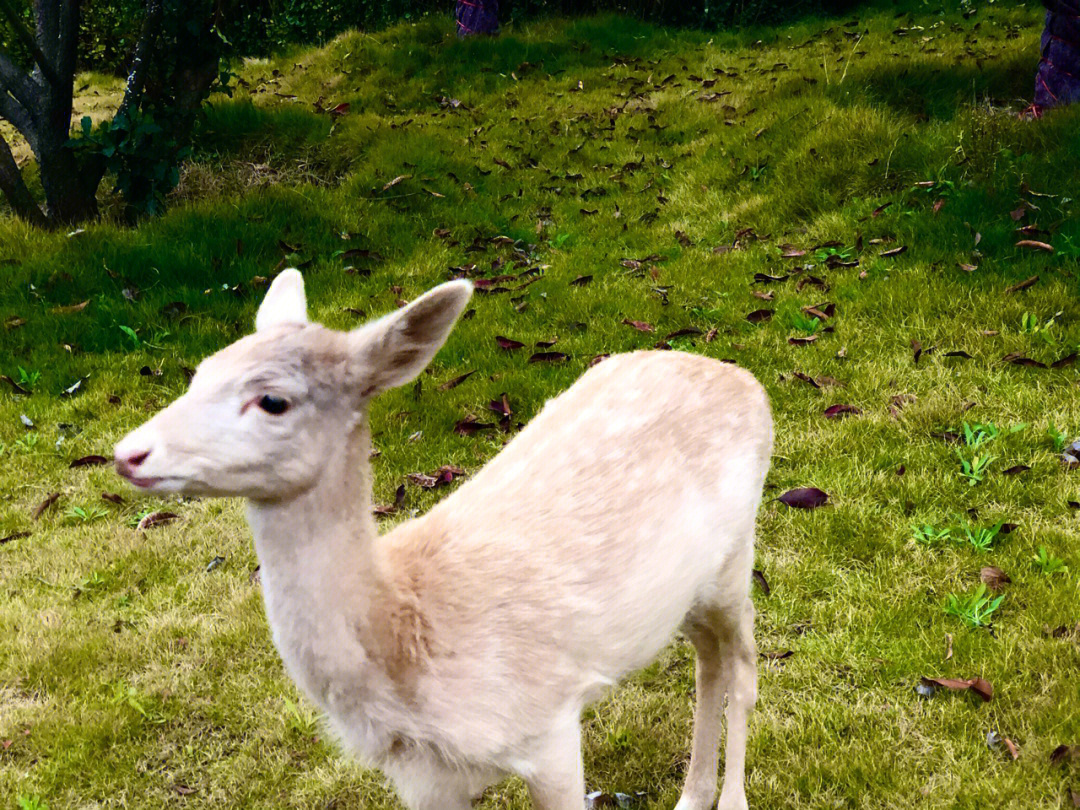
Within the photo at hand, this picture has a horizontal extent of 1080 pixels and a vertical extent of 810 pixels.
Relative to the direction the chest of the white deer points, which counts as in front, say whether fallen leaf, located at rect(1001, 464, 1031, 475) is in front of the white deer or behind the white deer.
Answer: behind

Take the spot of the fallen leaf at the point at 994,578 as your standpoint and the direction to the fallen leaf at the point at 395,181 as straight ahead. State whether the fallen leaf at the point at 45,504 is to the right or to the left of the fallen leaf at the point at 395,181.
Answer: left

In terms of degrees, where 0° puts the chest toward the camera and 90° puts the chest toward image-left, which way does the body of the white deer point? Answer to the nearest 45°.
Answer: approximately 45°

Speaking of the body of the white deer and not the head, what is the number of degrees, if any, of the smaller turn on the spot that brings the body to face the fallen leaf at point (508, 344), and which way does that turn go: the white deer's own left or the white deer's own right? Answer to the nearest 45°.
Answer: approximately 135° to the white deer's own right

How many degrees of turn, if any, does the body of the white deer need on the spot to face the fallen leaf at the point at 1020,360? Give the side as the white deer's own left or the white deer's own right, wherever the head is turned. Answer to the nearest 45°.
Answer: approximately 180°

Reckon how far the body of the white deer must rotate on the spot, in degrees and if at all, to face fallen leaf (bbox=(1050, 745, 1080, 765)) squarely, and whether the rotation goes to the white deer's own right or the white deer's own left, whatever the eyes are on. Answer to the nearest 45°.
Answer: approximately 135° to the white deer's own left

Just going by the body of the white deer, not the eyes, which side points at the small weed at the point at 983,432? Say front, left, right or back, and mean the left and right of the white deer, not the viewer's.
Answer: back

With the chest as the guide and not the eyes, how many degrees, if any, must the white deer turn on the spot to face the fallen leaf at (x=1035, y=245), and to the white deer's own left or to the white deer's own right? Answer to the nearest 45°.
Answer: approximately 180°

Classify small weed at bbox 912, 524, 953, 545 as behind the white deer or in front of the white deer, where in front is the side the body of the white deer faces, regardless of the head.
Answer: behind

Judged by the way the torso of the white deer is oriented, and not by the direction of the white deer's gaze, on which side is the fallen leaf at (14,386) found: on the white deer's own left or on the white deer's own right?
on the white deer's own right

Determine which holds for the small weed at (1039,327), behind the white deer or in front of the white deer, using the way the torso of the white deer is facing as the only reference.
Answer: behind
